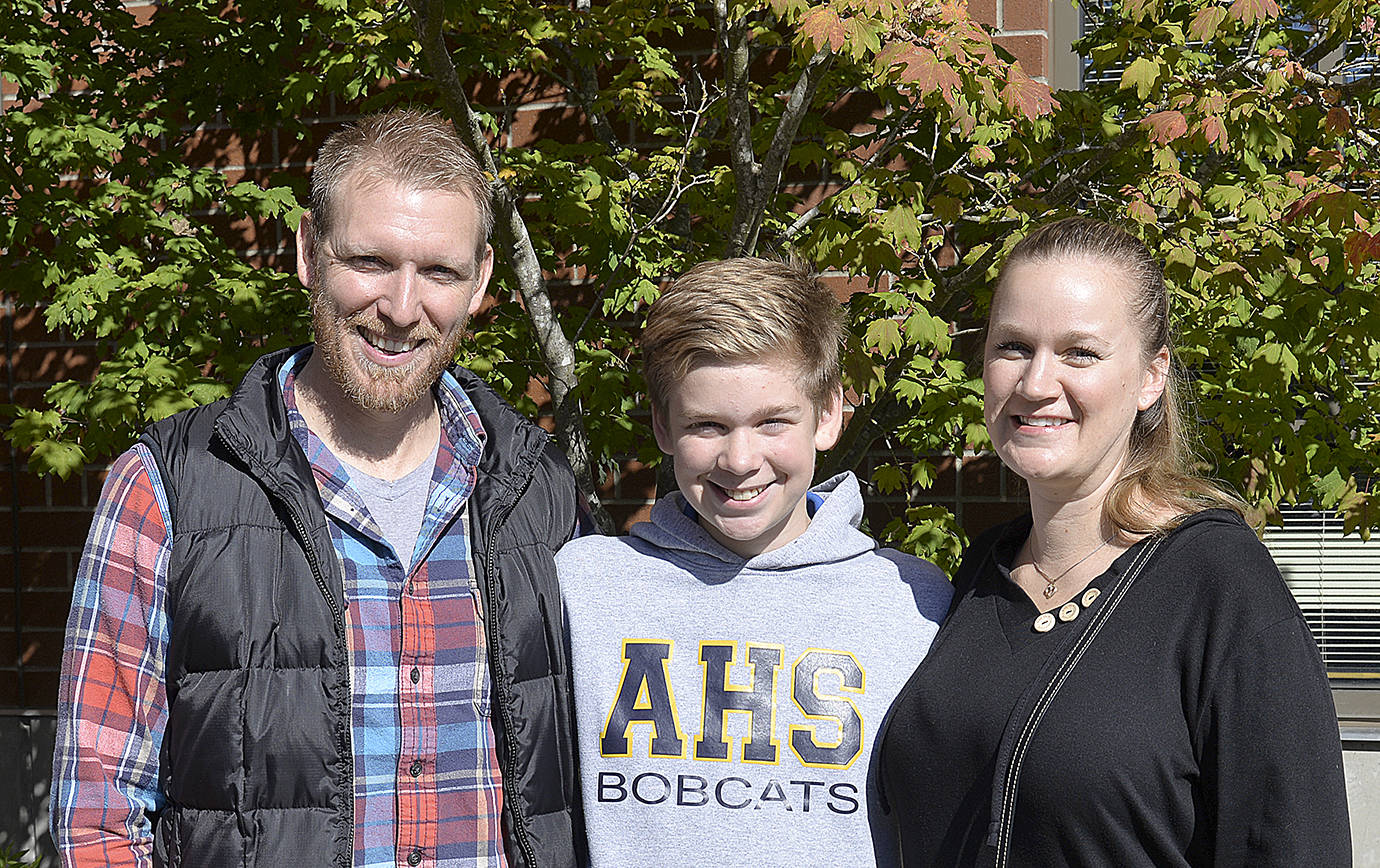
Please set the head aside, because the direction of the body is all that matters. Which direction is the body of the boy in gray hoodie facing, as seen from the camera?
toward the camera

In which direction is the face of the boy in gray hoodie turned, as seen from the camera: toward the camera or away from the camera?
toward the camera

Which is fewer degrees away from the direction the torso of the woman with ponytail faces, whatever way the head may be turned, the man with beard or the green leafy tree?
the man with beard

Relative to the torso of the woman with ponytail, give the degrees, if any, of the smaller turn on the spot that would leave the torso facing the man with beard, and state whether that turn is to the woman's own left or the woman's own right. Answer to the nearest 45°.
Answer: approximately 45° to the woman's own right

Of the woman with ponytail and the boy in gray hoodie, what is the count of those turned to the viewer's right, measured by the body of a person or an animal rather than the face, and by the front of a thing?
0

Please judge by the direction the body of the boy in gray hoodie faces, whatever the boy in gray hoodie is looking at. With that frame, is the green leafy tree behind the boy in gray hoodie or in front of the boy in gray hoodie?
behind

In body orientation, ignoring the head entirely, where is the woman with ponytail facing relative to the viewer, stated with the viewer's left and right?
facing the viewer and to the left of the viewer

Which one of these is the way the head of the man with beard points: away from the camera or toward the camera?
toward the camera
